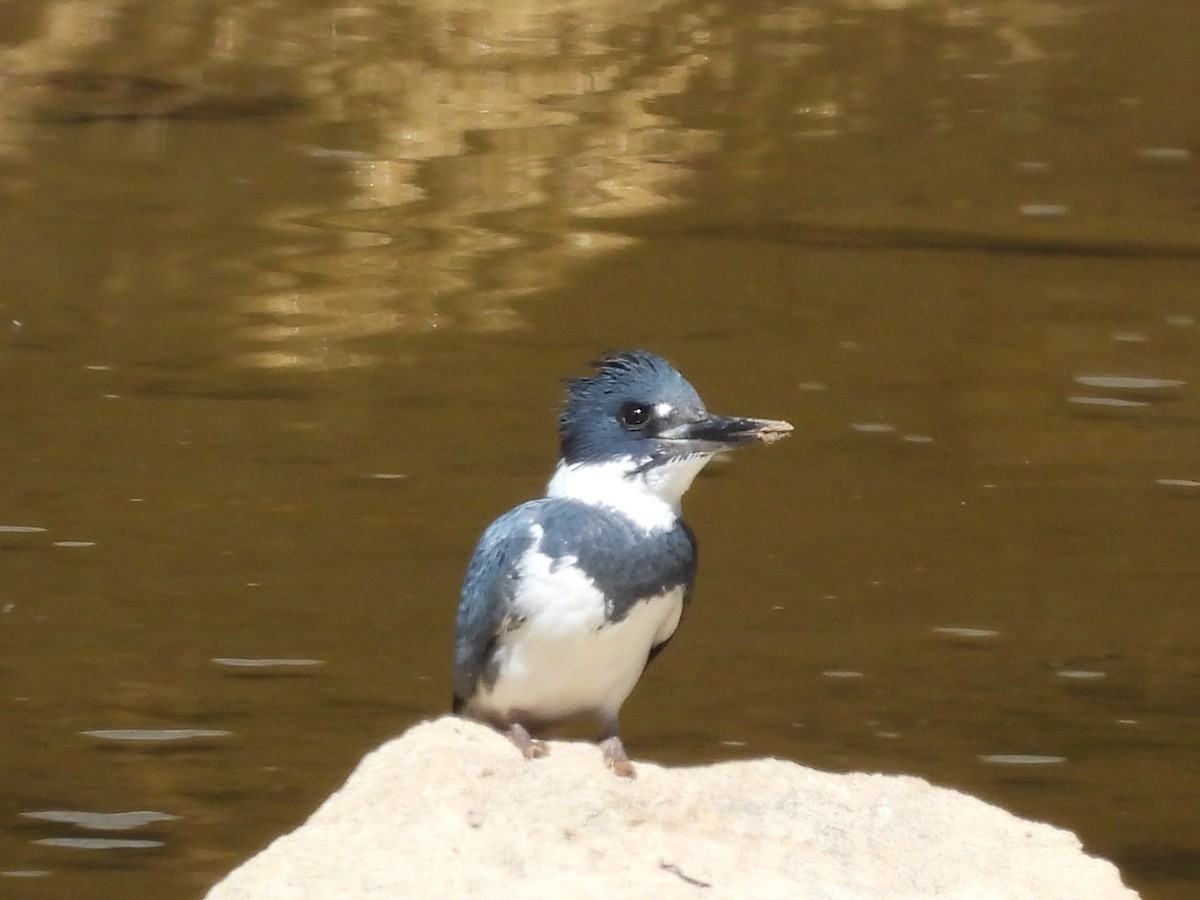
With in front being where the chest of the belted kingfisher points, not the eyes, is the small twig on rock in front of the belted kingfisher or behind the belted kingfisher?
in front
